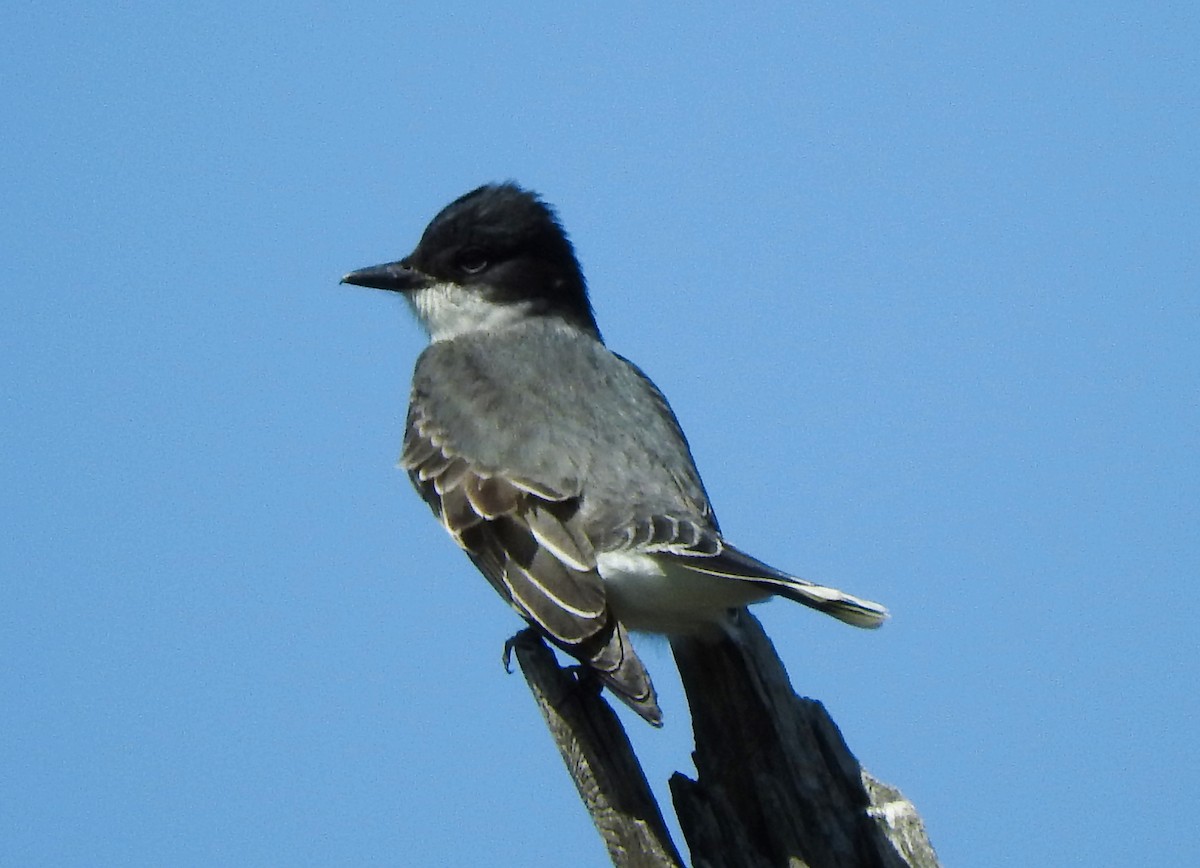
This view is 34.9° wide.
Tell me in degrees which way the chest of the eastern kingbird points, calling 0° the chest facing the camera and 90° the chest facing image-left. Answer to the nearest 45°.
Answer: approximately 135°
